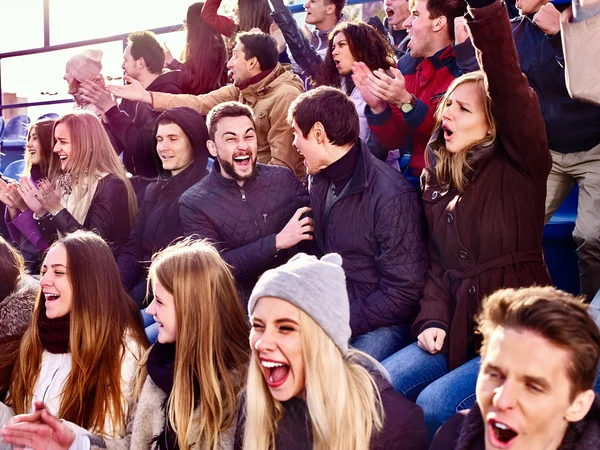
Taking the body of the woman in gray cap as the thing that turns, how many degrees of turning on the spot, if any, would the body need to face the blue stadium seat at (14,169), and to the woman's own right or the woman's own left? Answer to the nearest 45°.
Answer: approximately 90° to the woman's own right

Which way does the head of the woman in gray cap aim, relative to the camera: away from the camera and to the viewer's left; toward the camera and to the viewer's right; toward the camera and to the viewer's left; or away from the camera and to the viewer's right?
toward the camera and to the viewer's left

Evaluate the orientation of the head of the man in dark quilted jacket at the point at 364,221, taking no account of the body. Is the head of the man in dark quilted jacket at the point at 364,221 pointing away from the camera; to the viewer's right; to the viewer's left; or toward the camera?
to the viewer's left

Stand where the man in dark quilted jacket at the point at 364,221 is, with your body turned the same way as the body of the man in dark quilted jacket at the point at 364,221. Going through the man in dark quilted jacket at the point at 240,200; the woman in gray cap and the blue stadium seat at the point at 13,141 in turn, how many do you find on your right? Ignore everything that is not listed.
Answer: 2

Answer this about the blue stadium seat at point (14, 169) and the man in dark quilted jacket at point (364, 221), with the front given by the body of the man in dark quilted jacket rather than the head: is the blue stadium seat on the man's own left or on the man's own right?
on the man's own right

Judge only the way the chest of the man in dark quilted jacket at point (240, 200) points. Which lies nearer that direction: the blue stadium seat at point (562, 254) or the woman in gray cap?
the woman in gray cap

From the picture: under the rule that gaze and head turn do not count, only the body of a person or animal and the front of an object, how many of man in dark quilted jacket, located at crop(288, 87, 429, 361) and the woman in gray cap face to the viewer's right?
0

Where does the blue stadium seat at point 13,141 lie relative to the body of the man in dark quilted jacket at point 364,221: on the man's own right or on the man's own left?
on the man's own right

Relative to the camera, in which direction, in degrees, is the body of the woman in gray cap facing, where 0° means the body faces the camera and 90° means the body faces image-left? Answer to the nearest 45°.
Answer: approximately 45°

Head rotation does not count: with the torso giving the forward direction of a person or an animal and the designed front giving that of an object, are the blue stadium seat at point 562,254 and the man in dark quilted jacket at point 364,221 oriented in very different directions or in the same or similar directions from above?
same or similar directions

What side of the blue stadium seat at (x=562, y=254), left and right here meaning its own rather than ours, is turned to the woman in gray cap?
front

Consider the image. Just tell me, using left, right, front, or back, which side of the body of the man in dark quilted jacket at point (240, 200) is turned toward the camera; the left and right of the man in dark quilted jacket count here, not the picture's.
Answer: front

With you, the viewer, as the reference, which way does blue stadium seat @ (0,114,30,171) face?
facing the viewer and to the left of the viewer

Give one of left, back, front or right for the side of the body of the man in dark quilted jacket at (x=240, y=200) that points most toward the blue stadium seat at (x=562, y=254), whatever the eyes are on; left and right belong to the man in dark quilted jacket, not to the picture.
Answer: left

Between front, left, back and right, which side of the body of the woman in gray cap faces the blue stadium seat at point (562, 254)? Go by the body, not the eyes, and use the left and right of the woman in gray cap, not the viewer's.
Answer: back
